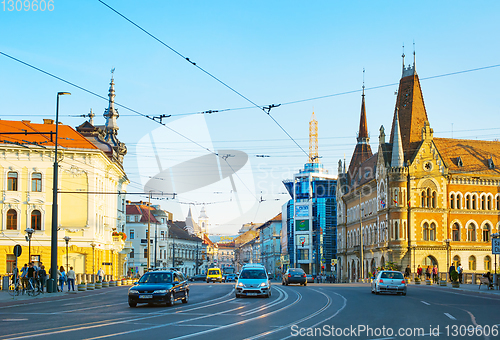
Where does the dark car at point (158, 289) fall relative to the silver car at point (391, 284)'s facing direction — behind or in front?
behind

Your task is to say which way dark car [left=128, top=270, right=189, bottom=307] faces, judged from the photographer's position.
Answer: facing the viewer and to the left of the viewer

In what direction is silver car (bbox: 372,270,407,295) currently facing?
away from the camera

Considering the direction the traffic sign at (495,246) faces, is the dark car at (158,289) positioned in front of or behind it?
in front

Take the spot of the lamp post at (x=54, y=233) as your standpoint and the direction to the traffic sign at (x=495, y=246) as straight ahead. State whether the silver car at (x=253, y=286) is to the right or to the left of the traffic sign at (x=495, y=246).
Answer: right

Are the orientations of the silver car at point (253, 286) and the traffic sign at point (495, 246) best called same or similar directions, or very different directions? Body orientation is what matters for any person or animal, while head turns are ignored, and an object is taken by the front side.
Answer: same or similar directions

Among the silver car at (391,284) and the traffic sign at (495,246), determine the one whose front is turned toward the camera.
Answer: the traffic sign

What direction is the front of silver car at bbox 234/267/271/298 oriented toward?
toward the camera

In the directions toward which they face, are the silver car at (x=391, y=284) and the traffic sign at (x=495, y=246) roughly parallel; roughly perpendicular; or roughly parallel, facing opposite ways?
roughly parallel, facing opposite ways

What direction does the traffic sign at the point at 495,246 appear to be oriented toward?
toward the camera

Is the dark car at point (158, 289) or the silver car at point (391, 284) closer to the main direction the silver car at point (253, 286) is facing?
the dark car

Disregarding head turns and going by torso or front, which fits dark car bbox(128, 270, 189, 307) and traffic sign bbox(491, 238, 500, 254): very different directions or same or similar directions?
same or similar directions
